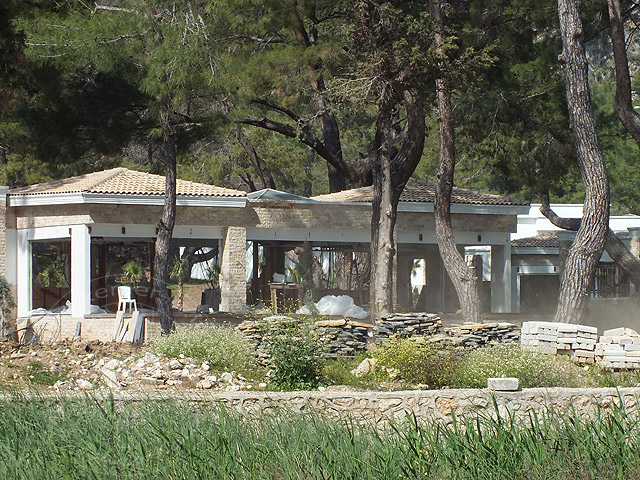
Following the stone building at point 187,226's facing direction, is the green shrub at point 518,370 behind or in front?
in front

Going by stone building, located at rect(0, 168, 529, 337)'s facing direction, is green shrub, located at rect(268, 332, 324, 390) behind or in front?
in front

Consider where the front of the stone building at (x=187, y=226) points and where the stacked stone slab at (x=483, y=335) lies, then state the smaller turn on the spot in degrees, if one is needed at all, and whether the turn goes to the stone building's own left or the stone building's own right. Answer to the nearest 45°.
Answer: approximately 45° to the stone building's own left

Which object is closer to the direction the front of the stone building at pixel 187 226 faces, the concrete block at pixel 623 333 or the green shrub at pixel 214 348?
the green shrub

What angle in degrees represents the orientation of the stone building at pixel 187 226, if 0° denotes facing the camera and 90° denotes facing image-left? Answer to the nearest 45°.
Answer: approximately 0°

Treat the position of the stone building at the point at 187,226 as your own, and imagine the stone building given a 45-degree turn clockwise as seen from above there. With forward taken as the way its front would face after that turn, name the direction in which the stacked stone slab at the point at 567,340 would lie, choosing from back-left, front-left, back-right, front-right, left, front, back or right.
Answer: left

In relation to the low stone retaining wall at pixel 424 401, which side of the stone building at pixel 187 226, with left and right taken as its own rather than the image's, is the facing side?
front

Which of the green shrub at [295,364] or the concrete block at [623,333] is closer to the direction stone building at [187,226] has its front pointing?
the green shrub

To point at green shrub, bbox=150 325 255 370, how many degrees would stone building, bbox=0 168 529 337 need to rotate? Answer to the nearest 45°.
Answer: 0° — it already faces it

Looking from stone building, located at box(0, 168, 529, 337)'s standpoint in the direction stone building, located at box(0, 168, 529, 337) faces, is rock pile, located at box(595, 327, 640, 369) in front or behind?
in front

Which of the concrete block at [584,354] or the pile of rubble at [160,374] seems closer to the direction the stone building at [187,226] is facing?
the pile of rubble

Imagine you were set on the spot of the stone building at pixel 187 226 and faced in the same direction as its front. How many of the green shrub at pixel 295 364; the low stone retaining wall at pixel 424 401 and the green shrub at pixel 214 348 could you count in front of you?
3

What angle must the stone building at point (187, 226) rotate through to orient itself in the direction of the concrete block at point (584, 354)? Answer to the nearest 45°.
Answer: approximately 45° to its left
